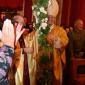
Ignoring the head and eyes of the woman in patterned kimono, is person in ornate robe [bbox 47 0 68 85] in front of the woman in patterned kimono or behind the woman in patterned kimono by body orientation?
in front

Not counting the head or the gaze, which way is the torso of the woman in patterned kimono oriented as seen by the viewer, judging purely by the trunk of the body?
away from the camera

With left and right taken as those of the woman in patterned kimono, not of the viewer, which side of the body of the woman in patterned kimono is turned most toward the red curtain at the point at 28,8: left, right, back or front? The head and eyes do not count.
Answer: front

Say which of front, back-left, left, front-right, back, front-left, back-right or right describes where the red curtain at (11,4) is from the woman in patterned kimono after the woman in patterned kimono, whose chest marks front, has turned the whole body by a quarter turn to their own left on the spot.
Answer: right

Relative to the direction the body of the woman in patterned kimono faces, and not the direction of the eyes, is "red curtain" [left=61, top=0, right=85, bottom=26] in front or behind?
in front

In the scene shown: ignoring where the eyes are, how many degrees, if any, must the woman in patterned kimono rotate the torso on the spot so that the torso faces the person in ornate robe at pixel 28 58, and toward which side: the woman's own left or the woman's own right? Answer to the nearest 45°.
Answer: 0° — they already face them
